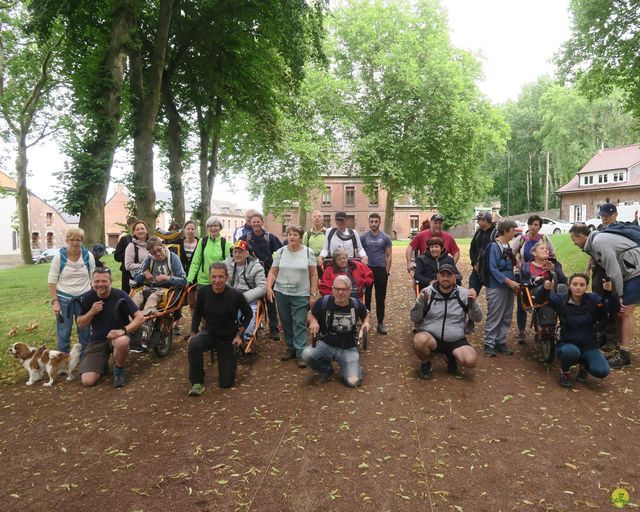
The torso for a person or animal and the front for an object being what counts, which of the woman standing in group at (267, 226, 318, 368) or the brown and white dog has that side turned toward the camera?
the woman standing in group

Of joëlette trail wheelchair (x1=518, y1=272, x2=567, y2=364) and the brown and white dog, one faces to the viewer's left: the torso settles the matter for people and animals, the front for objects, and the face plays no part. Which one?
the brown and white dog

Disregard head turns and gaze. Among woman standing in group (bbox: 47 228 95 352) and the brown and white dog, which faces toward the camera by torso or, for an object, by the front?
the woman standing in group

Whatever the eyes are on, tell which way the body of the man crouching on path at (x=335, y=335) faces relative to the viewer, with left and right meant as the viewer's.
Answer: facing the viewer

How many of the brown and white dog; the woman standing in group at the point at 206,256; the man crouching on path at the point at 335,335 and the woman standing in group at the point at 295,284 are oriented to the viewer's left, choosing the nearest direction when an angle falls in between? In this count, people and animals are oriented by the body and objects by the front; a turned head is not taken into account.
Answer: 1

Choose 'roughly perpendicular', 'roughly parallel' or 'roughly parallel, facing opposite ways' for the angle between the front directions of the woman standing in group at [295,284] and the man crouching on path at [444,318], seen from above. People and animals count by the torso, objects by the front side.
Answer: roughly parallel

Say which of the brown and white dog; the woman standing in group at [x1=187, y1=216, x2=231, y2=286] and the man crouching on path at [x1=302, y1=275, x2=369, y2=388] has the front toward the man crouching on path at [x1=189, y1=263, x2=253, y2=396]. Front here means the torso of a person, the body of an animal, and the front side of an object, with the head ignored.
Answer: the woman standing in group

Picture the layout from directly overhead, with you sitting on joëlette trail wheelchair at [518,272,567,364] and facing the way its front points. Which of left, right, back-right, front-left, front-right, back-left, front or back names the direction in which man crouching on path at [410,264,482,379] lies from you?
front-right

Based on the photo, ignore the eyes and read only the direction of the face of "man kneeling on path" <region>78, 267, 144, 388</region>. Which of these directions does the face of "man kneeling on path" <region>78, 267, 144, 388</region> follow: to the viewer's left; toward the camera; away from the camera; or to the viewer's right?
toward the camera

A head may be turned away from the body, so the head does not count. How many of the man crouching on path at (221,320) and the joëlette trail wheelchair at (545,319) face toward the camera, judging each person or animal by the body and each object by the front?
2

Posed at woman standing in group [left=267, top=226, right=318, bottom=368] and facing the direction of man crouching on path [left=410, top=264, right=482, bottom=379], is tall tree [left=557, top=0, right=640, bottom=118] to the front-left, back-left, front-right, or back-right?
front-left

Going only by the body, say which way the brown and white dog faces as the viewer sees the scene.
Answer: to the viewer's left

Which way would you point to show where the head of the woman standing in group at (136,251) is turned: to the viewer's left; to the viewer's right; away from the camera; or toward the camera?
toward the camera

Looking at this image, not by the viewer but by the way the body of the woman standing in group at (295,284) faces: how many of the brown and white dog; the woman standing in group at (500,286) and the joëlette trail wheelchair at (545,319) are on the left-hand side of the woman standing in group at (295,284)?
2

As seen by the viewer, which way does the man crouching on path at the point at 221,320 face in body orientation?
toward the camera

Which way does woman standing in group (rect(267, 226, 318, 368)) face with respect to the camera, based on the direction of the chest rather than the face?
toward the camera

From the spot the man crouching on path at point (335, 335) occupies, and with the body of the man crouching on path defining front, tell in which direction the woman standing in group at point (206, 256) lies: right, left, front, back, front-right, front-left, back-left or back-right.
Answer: back-right
